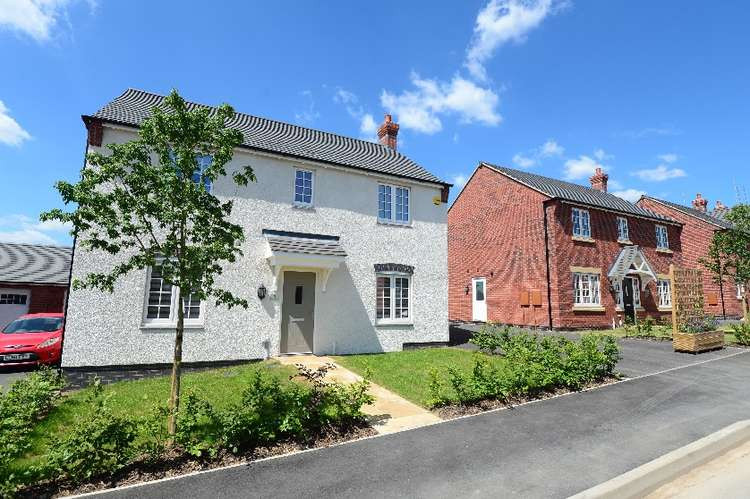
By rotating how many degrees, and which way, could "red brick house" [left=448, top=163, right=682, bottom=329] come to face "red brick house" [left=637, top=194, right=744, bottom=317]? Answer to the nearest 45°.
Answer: approximately 90° to its left

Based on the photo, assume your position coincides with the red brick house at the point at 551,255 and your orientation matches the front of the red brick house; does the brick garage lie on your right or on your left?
on your right

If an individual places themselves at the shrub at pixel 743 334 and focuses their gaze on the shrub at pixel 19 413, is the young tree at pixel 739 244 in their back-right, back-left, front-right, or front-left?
back-right

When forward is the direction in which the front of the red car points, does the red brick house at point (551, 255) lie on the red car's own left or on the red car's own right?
on the red car's own left

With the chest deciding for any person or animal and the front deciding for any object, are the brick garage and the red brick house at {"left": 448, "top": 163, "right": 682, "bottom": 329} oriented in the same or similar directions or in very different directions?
same or similar directions

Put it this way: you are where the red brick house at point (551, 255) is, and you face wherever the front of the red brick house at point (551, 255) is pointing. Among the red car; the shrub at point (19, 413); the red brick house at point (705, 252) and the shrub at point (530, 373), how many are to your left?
1

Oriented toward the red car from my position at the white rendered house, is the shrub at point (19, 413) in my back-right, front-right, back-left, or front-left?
front-left

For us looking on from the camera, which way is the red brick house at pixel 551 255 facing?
facing the viewer and to the right of the viewer

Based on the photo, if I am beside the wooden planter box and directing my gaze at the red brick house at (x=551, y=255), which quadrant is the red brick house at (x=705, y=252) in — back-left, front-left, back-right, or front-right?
front-right

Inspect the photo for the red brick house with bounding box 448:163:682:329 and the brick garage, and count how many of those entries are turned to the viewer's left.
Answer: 0

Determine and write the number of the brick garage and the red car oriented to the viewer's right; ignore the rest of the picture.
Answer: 0

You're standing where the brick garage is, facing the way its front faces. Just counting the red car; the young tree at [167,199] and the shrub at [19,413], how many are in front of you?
3

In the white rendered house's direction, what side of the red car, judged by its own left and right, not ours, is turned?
left

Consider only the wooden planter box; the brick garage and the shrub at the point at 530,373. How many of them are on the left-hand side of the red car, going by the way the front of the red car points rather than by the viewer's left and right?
2

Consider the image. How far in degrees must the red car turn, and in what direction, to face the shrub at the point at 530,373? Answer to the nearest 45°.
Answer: approximately 90° to its left

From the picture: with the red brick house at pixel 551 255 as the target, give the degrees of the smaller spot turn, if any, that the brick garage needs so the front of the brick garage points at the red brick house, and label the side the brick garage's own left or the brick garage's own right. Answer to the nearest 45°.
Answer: approximately 45° to the brick garage's own left

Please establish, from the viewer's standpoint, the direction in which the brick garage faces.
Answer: facing the viewer

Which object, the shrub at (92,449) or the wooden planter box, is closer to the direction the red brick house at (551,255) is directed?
the wooden planter box

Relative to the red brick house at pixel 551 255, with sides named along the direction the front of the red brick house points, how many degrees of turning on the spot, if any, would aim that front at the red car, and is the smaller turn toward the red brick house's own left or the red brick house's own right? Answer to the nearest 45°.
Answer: approximately 90° to the red brick house's own right
